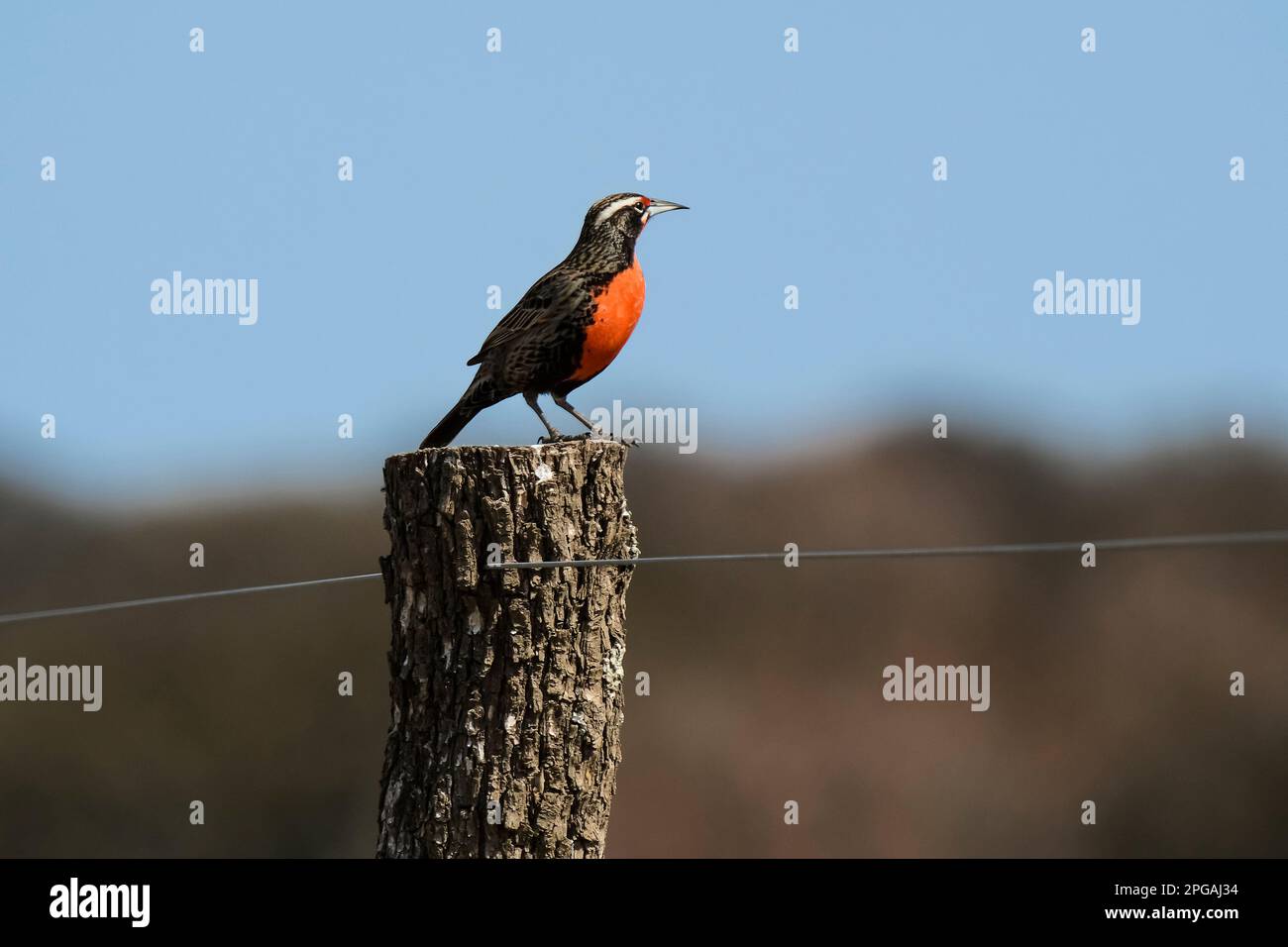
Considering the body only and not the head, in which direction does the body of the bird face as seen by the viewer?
to the viewer's right
